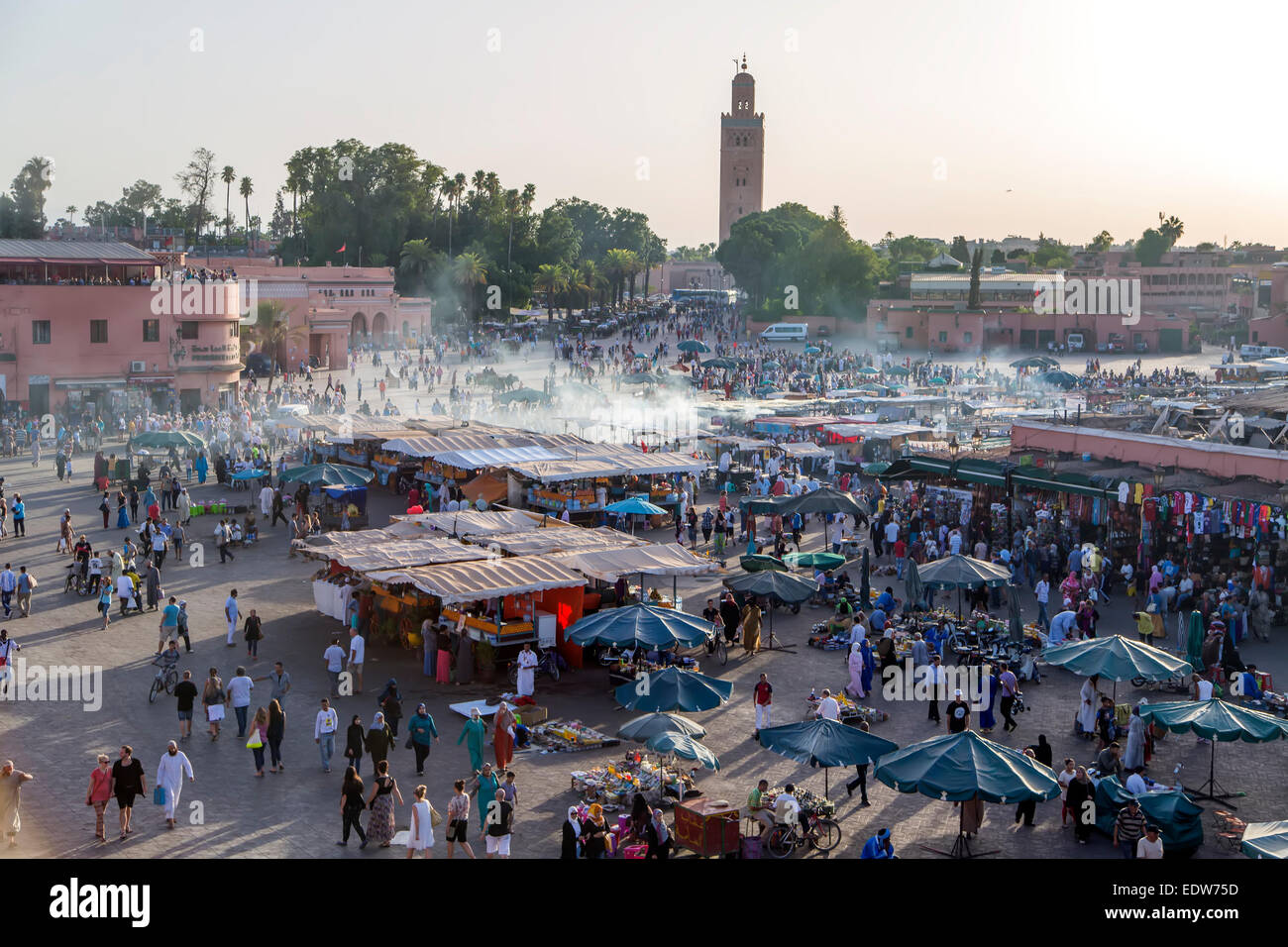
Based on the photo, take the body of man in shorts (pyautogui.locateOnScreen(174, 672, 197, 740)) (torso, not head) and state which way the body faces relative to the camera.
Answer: away from the camera

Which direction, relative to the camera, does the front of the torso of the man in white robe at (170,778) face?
toward the camera

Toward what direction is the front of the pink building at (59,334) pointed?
toward the camera

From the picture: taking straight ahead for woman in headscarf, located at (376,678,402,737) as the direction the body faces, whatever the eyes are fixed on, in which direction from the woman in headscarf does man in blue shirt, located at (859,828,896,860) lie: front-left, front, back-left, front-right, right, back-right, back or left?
front-left

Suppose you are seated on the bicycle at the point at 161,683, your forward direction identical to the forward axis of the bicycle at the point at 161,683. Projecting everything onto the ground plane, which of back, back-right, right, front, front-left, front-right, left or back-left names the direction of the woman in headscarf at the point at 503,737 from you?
left

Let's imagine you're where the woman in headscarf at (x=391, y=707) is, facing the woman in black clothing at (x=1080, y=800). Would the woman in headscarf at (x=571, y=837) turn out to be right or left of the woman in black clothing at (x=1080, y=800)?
right

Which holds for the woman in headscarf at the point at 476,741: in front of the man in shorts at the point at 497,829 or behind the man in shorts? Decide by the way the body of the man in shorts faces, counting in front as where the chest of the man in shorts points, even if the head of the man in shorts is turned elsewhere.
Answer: in front

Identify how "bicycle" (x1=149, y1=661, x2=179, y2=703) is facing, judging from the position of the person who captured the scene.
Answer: facing the viewer and to the left of the viewer

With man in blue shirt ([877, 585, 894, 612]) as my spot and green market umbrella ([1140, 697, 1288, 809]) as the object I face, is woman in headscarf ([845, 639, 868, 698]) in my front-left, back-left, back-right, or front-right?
front-right

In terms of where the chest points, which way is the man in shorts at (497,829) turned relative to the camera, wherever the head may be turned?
away from the camera
